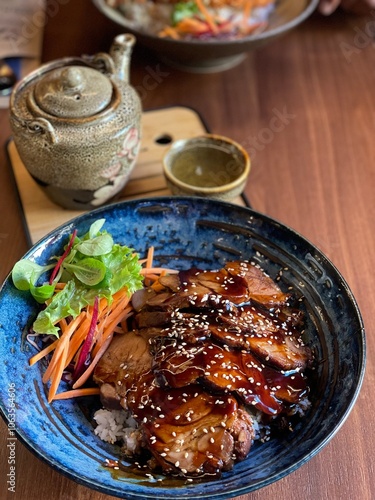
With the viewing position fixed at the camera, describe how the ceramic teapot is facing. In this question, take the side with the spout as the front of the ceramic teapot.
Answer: facing away from the viewer and to the right of the viewer

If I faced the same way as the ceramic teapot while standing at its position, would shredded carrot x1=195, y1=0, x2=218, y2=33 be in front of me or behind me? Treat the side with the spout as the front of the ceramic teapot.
in front

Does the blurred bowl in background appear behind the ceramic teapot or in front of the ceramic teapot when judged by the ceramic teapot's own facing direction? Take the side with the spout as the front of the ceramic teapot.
in front

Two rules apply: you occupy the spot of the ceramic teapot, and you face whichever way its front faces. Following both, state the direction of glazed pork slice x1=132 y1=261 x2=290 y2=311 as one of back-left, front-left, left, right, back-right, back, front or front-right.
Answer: right

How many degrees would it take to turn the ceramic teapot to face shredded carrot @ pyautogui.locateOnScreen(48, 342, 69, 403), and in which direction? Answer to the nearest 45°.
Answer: approximately 135° to its right

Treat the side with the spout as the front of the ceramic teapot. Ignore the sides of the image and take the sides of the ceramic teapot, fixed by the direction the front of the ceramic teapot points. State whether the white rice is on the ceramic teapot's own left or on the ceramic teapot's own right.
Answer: on the ceramic teapot's own right

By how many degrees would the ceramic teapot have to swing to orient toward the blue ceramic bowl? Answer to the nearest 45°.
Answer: approximately 90° to its right

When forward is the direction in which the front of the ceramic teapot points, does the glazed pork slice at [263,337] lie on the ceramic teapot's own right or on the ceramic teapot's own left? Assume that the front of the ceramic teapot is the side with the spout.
on the ceramic teapot's own right

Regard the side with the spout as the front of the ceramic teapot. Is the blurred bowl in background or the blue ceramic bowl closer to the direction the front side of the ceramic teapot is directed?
the blurred bowl in background

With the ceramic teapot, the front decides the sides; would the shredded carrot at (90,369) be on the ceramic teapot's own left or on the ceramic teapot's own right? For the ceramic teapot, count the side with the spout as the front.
on the ceramic teapot's own right
